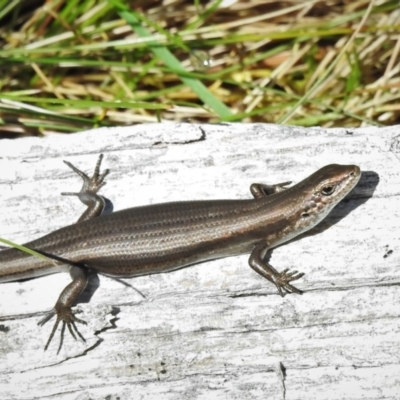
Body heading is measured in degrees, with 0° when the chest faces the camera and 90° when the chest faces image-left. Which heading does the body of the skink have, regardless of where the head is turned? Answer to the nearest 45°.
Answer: approximately 270°
